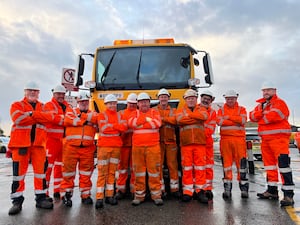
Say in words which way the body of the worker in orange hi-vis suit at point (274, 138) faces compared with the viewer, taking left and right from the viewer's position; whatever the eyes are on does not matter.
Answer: facing the viewer and to the left of the viewer

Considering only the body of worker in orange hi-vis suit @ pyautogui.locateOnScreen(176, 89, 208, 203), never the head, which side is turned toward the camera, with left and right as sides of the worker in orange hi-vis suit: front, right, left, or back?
front

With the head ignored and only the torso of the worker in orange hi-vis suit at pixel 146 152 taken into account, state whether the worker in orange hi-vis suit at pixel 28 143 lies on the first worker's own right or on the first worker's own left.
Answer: on the first worker's own right

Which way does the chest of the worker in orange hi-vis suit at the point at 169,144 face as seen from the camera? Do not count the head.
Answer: toward the camera

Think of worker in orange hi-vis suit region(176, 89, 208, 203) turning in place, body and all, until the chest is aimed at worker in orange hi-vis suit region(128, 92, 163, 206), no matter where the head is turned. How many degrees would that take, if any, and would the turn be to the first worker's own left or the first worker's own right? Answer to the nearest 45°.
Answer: approximately 90° to the first worker's own right

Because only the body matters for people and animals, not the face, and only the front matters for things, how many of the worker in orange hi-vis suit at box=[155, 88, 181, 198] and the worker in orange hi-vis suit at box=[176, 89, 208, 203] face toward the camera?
2

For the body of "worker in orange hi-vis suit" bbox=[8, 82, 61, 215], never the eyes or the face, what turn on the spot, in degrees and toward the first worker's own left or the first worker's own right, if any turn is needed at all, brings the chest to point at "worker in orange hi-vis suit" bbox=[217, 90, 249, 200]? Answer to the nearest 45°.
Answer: approximately 45° to the first worker's own left

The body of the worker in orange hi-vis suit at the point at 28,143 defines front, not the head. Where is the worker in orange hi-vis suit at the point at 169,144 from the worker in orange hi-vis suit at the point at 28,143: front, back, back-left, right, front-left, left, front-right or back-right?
front-left

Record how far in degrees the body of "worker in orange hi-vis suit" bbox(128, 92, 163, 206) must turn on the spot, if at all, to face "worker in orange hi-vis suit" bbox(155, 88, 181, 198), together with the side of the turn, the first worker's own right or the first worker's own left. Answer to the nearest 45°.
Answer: approximately 135° to the first worker's own left

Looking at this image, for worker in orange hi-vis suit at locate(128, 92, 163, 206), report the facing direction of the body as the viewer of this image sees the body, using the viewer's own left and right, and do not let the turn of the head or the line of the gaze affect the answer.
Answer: facing the viewer

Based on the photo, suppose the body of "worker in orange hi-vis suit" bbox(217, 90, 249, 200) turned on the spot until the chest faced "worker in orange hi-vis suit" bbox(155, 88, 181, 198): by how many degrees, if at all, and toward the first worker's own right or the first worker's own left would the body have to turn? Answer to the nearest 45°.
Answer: approximately 90° to the first worker's own right

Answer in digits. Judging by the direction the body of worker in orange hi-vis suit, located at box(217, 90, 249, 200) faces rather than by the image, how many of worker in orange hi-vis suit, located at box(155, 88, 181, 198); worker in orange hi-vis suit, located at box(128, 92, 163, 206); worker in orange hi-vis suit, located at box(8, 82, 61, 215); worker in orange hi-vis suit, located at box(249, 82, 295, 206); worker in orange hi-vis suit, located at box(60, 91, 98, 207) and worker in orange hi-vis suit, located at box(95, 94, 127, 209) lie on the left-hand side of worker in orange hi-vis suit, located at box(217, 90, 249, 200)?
1
